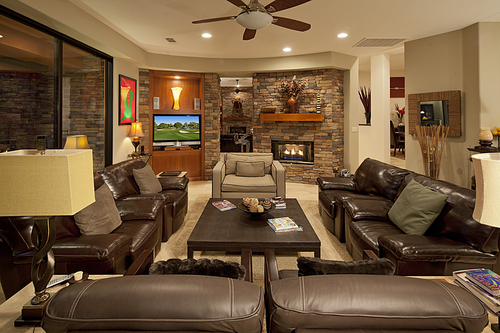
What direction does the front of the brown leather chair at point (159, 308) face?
away from the camera

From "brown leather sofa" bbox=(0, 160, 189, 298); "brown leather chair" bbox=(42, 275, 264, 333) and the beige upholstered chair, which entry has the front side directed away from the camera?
"brown leather chair" bbox=(42, 275, 264, 333)

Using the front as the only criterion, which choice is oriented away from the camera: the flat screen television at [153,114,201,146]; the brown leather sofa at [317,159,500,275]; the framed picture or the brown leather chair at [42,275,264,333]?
the brown leather chair at [42,275,264,333]

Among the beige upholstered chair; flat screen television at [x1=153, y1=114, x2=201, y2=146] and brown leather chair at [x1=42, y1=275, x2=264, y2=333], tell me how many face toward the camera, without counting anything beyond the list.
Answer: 2

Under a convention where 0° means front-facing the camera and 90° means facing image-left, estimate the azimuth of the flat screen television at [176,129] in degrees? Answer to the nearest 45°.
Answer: approximately 0°

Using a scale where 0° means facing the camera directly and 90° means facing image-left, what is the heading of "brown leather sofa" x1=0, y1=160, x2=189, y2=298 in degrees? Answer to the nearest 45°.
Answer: approximately 315°

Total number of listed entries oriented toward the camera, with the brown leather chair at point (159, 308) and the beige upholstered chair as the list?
1
